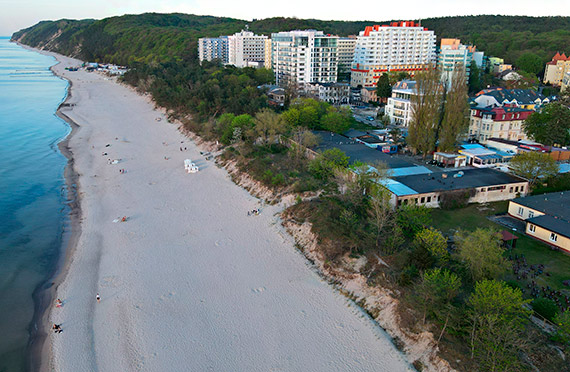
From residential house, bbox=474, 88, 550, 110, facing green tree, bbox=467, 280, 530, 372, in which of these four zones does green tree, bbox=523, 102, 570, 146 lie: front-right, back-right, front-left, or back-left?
front-left

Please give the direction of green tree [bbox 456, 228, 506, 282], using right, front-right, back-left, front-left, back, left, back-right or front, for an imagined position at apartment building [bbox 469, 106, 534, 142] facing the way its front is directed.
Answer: front-left

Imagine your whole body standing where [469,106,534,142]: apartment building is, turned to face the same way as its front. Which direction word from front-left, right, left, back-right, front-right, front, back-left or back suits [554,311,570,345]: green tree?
front-left

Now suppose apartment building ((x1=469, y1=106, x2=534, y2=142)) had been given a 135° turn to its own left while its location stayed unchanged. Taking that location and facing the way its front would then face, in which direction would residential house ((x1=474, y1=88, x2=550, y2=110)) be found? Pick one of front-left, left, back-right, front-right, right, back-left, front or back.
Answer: left

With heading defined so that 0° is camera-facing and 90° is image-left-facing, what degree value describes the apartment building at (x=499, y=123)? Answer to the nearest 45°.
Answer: approximately 45°

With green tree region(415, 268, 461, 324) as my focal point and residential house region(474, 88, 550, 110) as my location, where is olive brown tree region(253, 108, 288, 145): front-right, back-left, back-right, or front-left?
front-right

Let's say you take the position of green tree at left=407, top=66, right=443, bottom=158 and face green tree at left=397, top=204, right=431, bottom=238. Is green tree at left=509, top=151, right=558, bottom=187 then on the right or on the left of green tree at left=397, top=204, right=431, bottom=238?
left

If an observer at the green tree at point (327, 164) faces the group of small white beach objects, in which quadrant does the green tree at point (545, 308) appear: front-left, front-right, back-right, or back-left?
back-left

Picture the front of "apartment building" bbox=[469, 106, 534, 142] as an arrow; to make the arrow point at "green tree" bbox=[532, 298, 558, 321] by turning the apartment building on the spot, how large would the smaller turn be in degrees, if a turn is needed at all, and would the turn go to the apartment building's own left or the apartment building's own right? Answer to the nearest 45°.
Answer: approximately 45° to the apartment building's own left

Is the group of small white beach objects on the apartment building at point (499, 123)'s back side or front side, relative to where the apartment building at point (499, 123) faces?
on the front side

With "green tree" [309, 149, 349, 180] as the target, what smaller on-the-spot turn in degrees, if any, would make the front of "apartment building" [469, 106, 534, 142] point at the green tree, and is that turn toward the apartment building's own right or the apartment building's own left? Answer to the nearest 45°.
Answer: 0° — it already faces it

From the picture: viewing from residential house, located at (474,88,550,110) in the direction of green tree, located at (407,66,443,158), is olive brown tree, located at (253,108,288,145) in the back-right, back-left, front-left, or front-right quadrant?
front-right

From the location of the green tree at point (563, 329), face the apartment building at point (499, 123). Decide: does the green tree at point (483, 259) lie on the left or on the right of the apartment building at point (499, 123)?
left

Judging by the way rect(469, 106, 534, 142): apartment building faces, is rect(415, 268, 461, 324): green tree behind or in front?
in front
